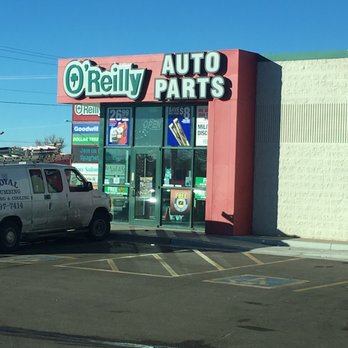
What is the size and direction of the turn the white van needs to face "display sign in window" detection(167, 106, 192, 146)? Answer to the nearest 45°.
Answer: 0° — it already faces it

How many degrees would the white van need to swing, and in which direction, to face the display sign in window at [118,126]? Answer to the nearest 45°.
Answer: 0° — it already faces it

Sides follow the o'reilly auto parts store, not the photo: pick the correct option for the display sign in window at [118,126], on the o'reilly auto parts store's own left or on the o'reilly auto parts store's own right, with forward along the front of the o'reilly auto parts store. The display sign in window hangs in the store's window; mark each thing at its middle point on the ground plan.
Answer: on the o'reilly auto parts store's own right

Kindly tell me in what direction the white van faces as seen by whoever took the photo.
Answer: facing away from the viewer and to the right of the viewer

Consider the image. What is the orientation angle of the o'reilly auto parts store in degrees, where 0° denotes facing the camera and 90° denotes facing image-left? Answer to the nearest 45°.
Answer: approximately 45°
